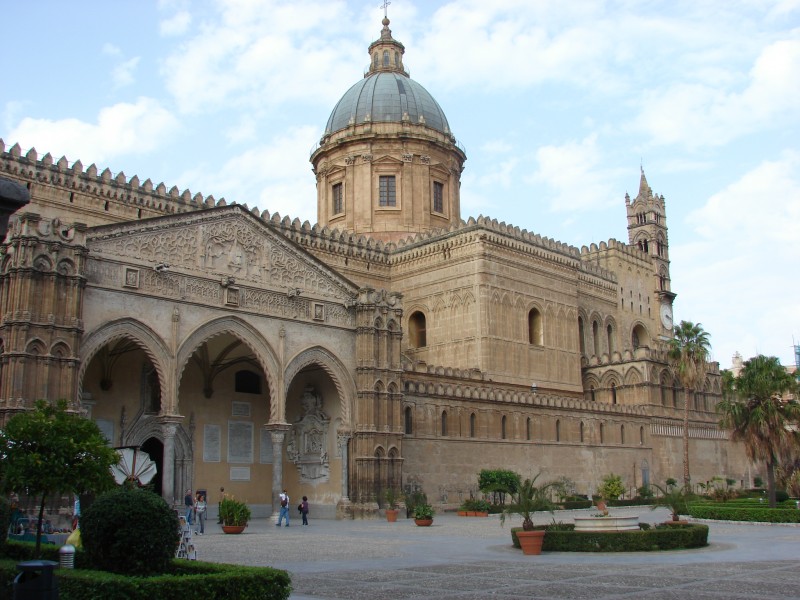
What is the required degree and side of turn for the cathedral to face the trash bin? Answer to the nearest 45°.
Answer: approximately 45° to its right

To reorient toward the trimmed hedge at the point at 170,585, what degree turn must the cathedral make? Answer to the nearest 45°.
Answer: approximately 45° to its right

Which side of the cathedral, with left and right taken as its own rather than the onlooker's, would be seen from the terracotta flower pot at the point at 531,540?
front

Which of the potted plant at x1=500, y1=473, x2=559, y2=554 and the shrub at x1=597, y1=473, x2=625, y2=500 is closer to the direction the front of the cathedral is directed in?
the potted plant

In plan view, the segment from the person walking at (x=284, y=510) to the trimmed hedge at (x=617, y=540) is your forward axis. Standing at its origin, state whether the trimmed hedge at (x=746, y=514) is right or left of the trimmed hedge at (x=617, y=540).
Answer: left
